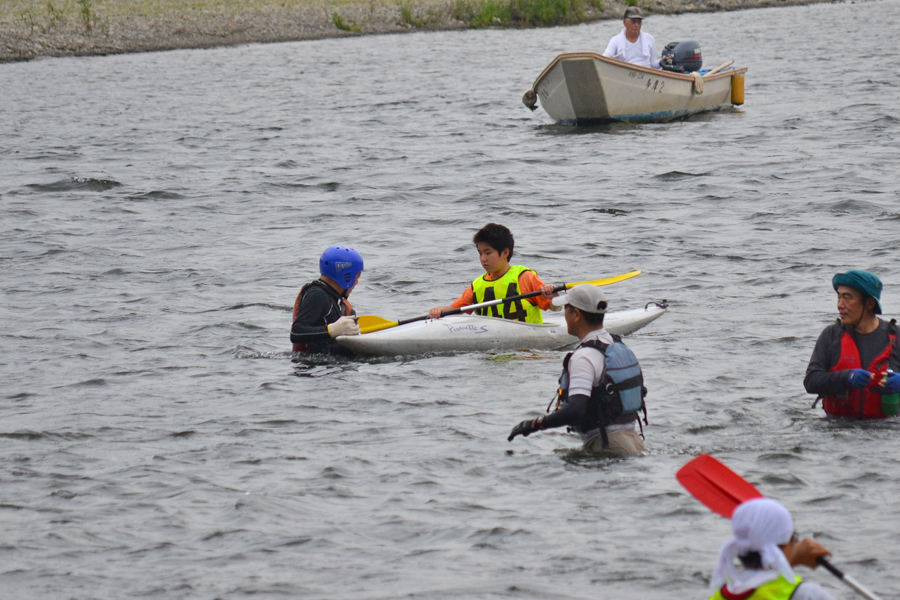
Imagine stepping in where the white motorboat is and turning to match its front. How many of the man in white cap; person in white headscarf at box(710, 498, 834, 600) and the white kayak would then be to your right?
0

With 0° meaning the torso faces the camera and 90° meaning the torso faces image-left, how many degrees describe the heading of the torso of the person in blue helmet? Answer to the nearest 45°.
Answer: approximately 270°

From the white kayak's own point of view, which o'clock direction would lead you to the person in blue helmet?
The person in blue helmet is roughly at 11 o'clock from the white kayak.

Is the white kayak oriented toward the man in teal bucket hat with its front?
no

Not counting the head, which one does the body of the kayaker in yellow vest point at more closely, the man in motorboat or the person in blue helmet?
the person in blue helmet

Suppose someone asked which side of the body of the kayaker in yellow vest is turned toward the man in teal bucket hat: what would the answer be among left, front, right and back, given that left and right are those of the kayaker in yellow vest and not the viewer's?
left

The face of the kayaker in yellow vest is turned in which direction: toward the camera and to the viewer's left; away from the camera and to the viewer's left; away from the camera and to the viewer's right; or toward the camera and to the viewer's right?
toward the camera and to the viewer's left

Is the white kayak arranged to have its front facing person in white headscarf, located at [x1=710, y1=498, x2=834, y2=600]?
no

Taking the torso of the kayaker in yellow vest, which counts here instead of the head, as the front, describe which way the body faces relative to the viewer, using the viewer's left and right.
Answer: facing the viewer and to the left of the viewer

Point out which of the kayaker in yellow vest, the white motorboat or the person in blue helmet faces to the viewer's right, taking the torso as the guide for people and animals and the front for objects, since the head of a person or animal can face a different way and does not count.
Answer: the person in blue helmet

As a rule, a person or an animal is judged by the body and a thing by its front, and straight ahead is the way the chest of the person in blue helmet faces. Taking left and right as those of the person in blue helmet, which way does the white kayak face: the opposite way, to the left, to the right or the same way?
the opposite way

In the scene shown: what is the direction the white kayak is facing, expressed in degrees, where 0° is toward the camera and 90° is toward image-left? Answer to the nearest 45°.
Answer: approximately 90°

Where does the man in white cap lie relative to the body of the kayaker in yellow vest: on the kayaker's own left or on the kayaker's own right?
on the kayaker's own left

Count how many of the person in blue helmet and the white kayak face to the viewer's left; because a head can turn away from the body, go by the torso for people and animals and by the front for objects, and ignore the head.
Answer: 1

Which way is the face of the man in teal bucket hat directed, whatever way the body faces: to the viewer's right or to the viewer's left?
to the viewer's left
